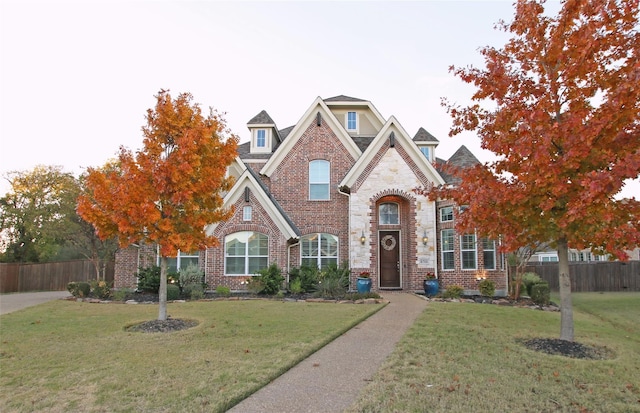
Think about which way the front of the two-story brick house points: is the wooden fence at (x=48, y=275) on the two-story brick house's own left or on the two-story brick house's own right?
on the two-story brick house's own right

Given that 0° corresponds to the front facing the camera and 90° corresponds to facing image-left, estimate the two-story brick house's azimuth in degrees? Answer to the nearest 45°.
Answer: approximately 0°

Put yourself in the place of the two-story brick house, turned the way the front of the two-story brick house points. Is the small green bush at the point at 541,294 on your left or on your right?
on your left

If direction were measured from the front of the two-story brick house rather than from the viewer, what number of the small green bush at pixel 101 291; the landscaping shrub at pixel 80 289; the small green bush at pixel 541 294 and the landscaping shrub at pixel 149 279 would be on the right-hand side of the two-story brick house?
3

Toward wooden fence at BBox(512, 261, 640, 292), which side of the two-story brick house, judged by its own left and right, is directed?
left

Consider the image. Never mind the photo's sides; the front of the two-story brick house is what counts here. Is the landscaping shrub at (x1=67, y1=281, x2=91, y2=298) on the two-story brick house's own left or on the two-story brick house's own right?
on the two-story brick house's own right

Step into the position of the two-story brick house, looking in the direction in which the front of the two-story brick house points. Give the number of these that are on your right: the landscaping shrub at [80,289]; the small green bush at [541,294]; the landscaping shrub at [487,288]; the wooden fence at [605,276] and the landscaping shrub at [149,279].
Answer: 2

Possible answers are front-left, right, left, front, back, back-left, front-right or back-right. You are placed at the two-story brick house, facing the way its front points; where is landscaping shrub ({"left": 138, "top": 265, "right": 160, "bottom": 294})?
right

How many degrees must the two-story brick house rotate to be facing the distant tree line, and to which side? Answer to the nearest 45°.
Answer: approximately 135° to its right

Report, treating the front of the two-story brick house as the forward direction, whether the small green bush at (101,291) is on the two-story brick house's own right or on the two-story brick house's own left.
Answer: on the two-story brick house's own right
